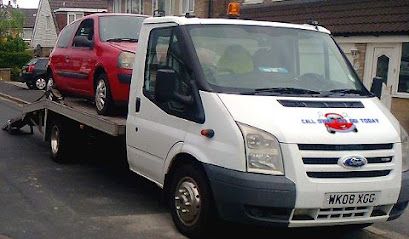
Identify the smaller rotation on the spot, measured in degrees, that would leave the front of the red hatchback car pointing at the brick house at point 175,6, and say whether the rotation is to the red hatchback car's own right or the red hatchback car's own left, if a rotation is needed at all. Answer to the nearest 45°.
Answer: approximately 135° to the red hatchback car's own left

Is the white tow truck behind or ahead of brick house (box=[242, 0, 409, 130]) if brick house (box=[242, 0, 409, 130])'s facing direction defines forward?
ahead

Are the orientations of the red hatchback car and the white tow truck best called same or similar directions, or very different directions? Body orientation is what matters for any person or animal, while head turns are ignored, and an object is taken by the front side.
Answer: same or similar directions

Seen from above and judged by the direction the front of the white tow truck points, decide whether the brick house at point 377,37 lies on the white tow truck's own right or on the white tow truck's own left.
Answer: on the white tow truck's own left

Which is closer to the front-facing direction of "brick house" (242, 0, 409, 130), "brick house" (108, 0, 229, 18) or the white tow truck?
the white tow truck

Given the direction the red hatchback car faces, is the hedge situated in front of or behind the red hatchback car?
behind

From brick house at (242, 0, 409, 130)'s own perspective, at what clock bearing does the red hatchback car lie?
The red hatchback car is roughly at 1 o'clock from the brick house.

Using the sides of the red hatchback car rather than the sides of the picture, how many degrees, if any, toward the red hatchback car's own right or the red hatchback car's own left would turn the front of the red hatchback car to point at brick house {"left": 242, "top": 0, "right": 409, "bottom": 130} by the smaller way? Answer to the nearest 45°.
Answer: approximately 90° to the red hatchback car's own left

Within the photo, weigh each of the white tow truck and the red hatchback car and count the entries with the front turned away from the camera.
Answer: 0

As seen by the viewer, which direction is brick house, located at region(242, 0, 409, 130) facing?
toward the camera

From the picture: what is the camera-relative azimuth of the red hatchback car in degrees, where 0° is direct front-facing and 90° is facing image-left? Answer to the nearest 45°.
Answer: approximately 315°
